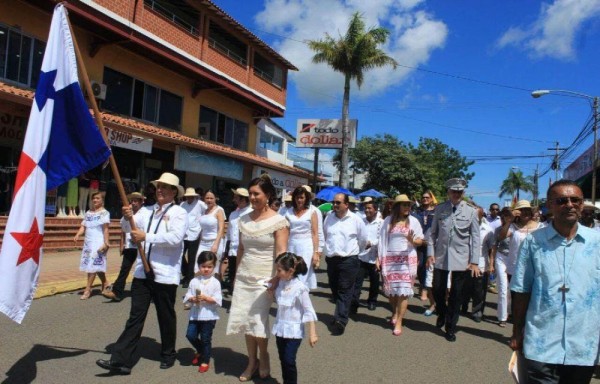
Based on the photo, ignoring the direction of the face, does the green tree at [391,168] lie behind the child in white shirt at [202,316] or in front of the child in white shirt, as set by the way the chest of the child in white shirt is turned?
behind

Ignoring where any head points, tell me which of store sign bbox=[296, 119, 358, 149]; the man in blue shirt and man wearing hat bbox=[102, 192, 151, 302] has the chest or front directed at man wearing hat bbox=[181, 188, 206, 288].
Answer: the store sign

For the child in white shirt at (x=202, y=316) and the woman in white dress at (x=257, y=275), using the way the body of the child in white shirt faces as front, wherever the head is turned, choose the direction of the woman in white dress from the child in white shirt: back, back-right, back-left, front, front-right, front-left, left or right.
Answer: front-left

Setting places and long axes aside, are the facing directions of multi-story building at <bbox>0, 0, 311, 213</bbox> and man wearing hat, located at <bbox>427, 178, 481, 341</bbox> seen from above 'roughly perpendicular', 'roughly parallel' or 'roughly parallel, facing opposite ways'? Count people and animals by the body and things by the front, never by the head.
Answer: roughly perpendicular

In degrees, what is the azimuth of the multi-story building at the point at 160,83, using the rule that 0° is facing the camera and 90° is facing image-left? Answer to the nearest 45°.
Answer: approximately 315°

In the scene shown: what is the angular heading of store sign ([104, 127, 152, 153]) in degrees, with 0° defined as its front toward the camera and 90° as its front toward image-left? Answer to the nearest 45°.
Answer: approximately 315°

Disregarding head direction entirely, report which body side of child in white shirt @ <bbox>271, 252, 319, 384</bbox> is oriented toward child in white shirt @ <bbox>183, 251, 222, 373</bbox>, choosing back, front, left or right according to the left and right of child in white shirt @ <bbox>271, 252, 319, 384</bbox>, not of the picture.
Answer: right

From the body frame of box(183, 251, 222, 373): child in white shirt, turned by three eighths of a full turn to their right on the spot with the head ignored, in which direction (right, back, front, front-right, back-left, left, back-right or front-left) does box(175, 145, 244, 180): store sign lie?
front-right
